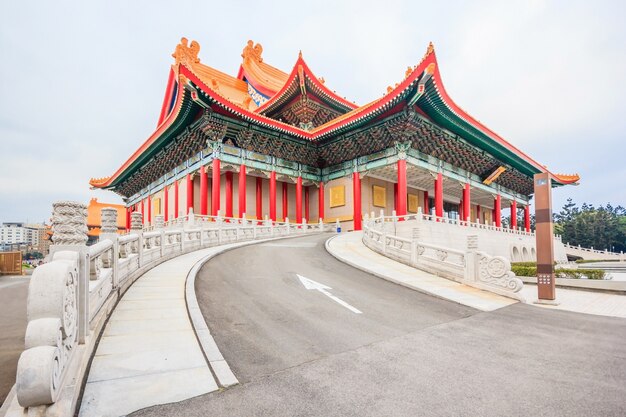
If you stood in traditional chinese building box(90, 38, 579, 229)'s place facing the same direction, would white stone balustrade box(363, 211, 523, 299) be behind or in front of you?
in front
